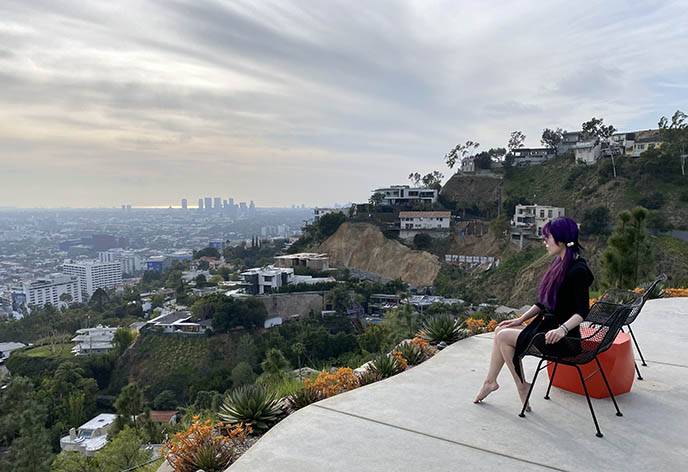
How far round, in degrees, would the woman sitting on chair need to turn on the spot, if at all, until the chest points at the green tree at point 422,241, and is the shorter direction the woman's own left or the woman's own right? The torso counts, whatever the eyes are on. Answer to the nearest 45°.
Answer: approximately 90° to the woman's own right

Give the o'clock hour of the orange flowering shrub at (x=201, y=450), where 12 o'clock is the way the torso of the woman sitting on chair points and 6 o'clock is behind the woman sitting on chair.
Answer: The orange flowering shrub is roughly at 11 o'clock from the woman sitting on chair.

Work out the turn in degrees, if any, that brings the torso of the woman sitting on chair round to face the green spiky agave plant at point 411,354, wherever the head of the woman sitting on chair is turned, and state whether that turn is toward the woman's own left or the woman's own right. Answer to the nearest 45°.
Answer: approximately 45° to the woman's own right

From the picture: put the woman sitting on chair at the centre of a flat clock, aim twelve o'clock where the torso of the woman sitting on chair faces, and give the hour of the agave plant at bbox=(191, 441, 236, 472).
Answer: The agave plant is roughly at 11 o'clock from the woman sitting on chair.

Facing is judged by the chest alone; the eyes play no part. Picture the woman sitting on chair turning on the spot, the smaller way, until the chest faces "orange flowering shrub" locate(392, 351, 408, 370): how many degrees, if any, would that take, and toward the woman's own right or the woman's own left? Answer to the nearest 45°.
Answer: approximately 45° to the woman's own right

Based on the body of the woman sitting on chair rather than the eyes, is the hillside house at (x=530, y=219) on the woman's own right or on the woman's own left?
on the woman's own right

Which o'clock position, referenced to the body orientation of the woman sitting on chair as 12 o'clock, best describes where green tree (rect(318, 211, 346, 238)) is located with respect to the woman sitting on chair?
The green tree is roughly at 2 o'clock from the woman sitting on chair.

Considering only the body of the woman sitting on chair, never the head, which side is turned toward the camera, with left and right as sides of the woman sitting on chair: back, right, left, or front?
left

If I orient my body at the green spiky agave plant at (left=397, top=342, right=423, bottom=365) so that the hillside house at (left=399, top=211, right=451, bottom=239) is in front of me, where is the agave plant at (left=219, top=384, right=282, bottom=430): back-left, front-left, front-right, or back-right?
back-left

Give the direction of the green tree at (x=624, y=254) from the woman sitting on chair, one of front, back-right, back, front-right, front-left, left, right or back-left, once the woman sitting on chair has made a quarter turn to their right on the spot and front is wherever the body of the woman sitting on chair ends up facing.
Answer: front

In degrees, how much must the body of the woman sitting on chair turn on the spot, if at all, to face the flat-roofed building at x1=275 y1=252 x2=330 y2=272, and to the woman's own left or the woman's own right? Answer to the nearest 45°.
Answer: approximately 45° to the woman's own right

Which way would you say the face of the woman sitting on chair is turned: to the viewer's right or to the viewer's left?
to the viewer's left

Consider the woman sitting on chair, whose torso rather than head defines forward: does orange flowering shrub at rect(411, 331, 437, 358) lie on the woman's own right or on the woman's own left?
on the woman's own right

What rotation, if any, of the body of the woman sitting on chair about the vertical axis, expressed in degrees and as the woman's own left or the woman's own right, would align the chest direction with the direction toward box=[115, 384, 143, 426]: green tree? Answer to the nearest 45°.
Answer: approximately 45° to the woman's own right
